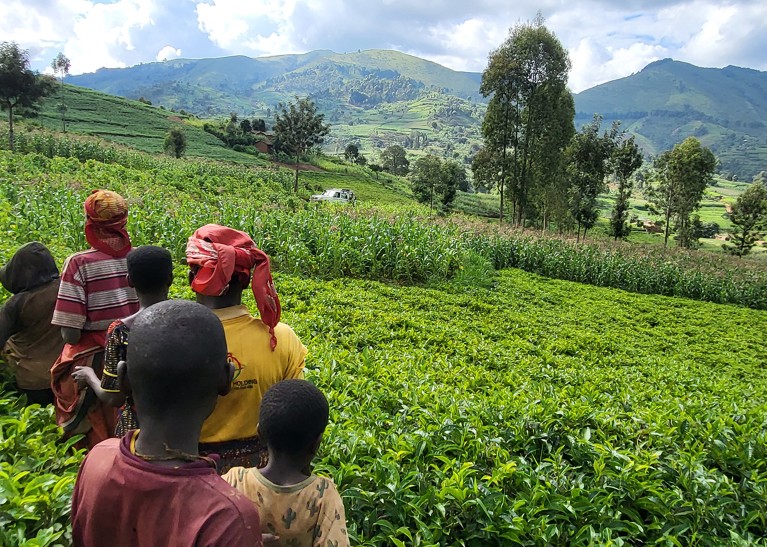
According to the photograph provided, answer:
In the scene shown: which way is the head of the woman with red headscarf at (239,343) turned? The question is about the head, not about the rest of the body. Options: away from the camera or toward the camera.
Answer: away from the camera

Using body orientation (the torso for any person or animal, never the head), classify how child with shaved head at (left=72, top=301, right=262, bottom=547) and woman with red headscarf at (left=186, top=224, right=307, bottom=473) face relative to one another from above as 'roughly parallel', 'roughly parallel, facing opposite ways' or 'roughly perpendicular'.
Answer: roughly parallel

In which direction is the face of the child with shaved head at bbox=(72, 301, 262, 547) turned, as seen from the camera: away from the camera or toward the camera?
away from the camera

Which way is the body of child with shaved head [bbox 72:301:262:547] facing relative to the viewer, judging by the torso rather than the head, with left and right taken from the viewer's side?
facing away from the viewer

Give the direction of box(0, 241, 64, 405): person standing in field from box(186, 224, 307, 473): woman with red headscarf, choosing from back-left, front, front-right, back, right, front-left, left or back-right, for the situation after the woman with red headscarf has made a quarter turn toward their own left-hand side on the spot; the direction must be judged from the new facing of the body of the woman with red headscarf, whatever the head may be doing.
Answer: front-right

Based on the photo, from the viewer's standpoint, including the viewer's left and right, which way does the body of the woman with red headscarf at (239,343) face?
facing away from the viewer

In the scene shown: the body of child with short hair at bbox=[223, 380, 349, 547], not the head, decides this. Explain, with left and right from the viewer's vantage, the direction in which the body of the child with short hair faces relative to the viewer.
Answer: facing away from the viewer

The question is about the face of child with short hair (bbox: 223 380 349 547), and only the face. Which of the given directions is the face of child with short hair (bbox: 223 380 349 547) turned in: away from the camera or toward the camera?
away from the camera

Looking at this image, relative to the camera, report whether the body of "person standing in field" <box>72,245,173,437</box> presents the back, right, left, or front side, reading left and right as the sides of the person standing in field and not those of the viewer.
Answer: back

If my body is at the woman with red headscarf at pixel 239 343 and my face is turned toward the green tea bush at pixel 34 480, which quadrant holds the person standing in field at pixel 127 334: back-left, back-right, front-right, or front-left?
front-right

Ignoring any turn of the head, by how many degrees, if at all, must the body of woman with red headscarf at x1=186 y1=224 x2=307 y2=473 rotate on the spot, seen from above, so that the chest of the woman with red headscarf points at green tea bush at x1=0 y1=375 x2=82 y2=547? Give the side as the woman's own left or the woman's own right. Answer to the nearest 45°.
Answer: approximately 90° to the woman's own left

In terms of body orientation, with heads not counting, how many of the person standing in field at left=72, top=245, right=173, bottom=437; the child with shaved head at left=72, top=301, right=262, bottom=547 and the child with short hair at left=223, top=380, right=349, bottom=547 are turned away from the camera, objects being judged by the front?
3

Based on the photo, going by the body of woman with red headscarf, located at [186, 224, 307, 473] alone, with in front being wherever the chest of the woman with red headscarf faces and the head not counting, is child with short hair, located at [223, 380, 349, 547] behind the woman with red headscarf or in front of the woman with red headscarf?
behind
